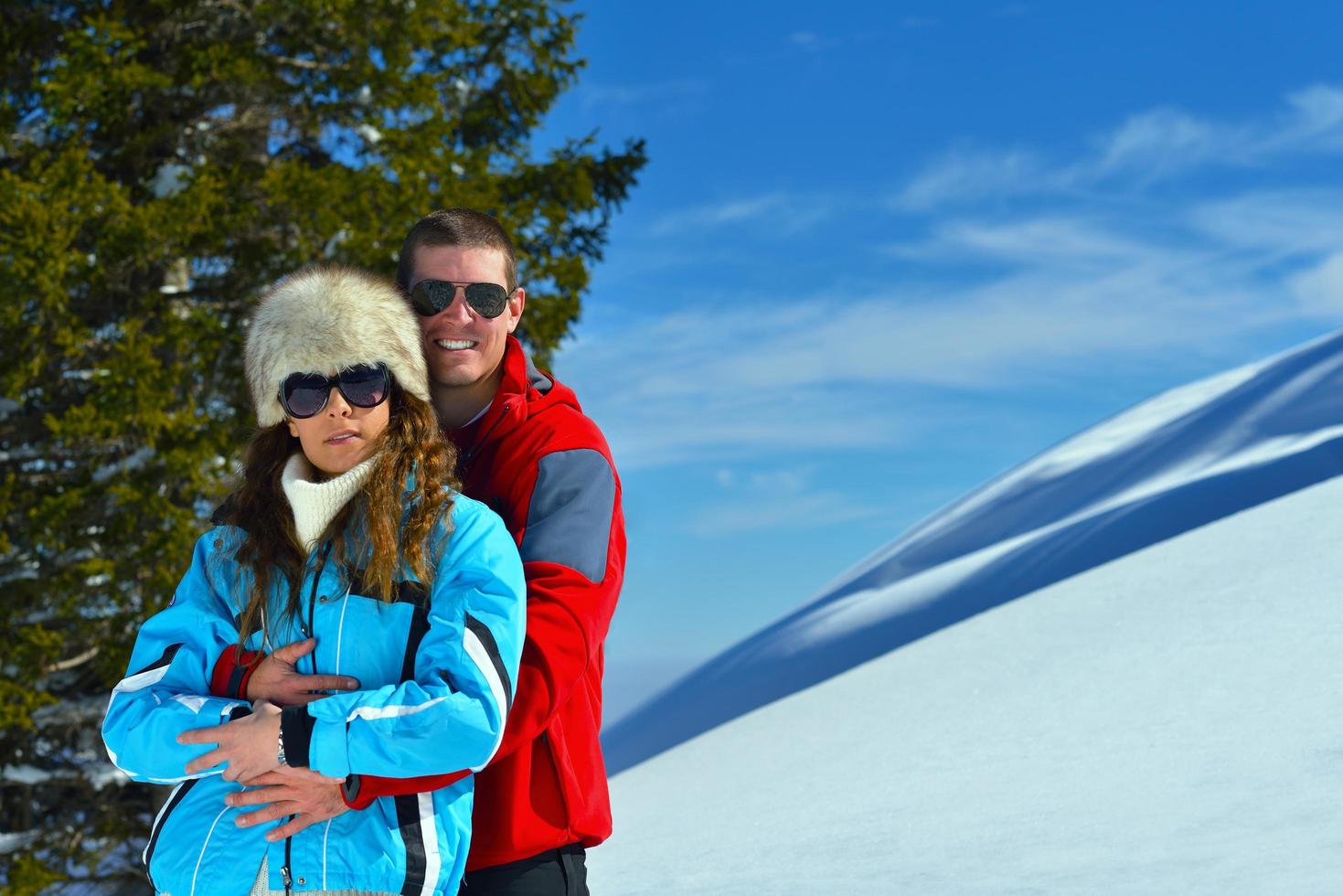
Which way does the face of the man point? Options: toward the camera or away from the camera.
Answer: toward the camera

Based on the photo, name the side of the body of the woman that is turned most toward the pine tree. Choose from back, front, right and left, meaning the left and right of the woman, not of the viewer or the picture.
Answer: back

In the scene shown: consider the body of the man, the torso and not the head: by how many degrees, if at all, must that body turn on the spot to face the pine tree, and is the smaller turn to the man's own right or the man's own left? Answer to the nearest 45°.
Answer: approximately 135° to the man's own right

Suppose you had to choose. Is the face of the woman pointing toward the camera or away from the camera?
toward the camera

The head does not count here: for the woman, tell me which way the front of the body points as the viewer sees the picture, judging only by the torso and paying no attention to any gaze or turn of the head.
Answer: toward the camera
